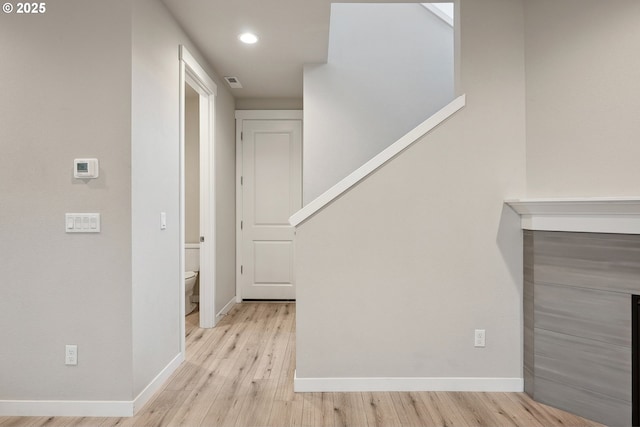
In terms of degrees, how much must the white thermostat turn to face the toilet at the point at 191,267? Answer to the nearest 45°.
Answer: approximately 135° to its left

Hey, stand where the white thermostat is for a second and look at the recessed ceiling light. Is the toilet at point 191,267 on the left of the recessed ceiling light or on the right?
left

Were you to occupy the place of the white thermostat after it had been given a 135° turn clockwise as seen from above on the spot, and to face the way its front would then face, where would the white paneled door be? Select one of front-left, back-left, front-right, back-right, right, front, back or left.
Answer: right

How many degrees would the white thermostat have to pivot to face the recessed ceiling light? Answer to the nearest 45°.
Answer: approximately 135° to its left

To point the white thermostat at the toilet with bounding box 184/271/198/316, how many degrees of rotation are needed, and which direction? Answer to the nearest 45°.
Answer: approximately 135° to its left

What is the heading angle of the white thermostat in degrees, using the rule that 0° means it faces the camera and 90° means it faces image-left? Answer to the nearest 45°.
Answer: approximately 0°

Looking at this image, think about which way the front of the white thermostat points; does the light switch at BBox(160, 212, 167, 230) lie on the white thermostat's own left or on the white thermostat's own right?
on the white thermostat's own left
